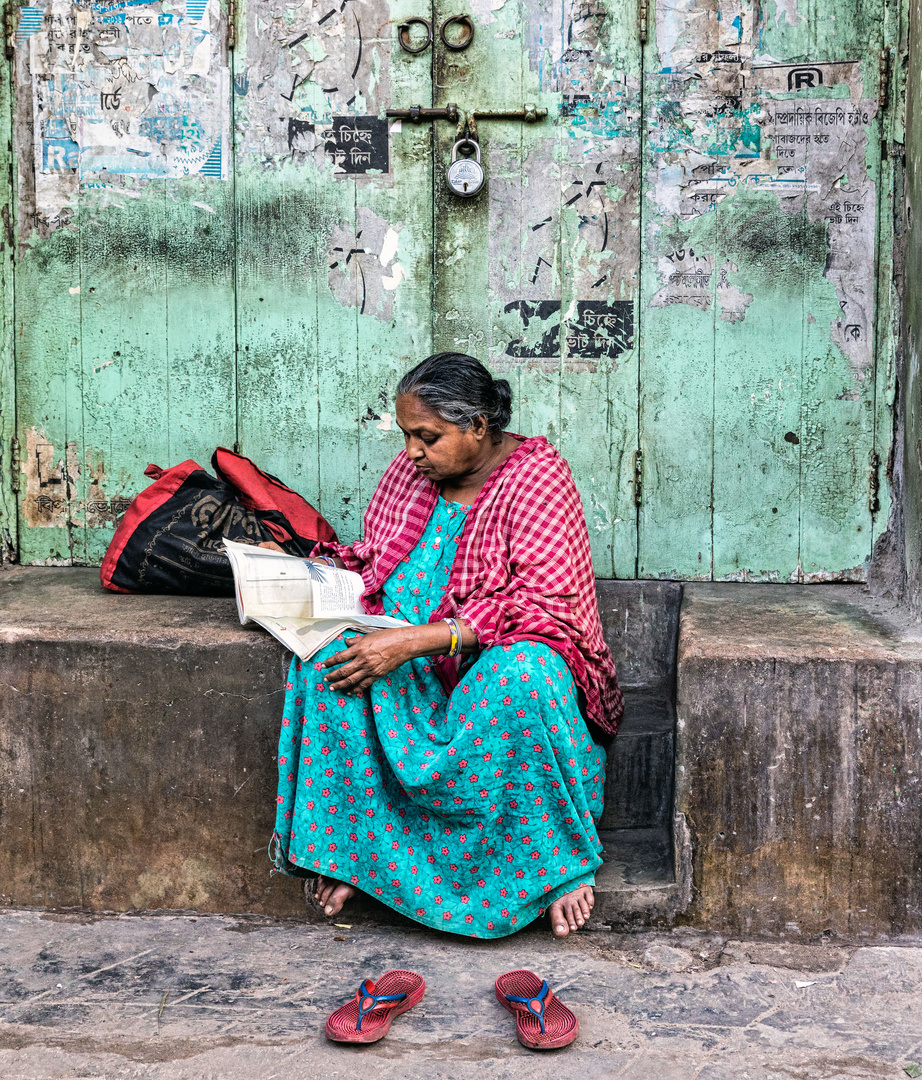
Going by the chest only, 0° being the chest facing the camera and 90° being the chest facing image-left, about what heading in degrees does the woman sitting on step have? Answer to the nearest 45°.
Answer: approximately 45°

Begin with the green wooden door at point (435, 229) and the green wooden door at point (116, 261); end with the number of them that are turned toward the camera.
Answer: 2

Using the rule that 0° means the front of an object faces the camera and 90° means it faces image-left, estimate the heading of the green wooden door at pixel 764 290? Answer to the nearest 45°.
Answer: approximately 0°
